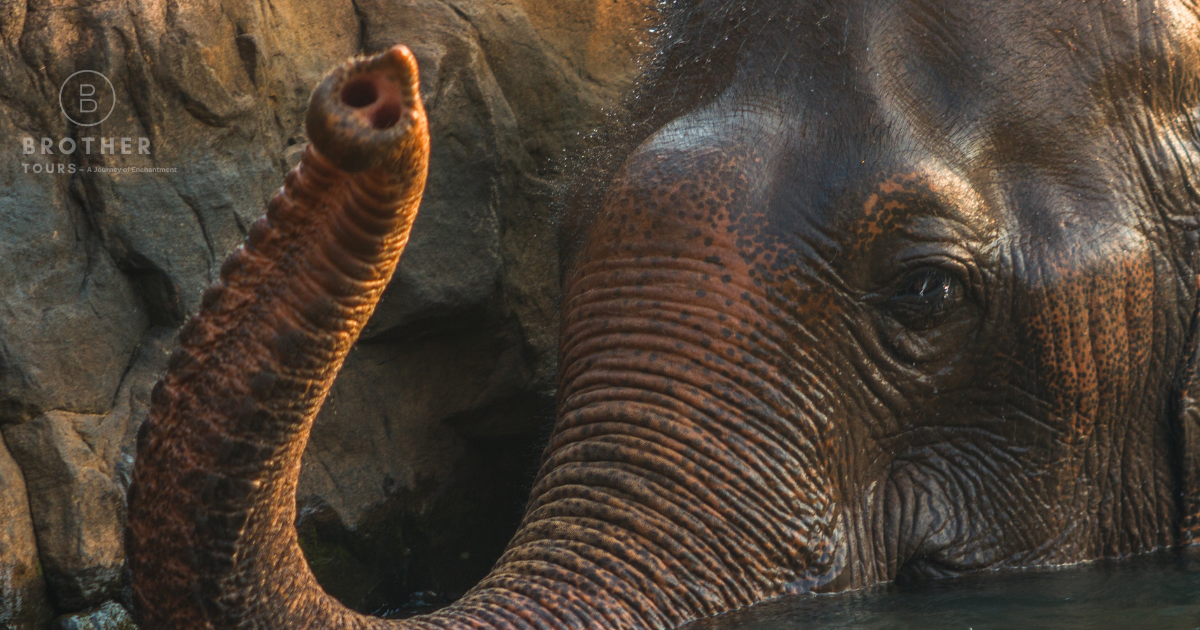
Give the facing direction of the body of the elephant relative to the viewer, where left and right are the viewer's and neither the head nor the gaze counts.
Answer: facing the viewer and to the left of the viewer

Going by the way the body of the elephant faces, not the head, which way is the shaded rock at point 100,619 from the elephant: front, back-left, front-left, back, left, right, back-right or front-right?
front-right

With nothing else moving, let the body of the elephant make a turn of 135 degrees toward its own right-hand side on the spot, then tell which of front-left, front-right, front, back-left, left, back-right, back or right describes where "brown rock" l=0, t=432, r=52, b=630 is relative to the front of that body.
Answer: left

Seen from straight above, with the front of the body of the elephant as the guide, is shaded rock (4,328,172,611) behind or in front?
in front
